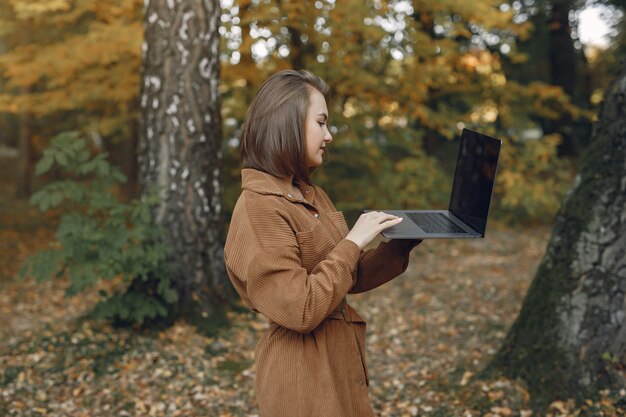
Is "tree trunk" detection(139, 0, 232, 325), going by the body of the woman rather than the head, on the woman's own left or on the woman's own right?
on the woman's own left

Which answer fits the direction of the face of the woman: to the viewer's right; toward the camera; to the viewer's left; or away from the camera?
to the viewer's right

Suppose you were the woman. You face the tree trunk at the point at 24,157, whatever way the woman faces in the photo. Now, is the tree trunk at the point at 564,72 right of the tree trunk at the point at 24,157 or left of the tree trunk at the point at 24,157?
right

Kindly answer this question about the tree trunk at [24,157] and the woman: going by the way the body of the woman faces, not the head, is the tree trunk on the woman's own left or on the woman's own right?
on the woman's own left

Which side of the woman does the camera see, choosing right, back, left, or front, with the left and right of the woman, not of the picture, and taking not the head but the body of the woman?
right
